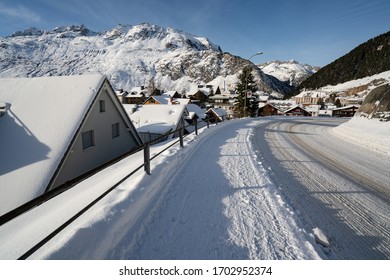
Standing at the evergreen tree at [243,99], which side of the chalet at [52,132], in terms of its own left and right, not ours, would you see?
left

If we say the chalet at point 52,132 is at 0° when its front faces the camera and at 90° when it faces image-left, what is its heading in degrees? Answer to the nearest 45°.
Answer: approximately 315°

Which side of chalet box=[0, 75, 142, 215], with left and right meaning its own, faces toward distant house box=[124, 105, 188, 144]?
left
